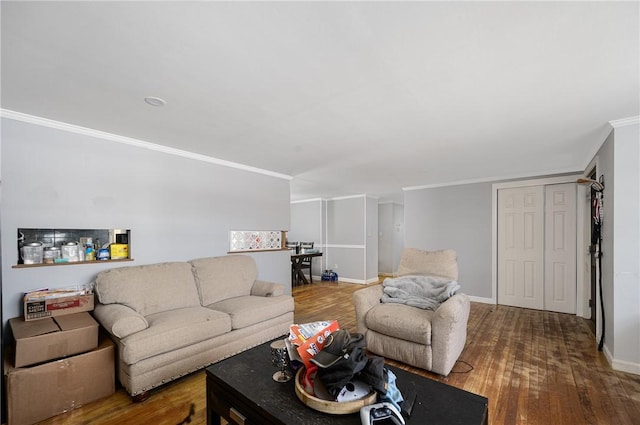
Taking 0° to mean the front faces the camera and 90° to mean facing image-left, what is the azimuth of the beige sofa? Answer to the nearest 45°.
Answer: approximately 315°

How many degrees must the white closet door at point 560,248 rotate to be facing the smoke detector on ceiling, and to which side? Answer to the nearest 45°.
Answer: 0° — it already faces it

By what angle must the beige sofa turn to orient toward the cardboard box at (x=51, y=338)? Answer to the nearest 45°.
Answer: approximately 135° to its right

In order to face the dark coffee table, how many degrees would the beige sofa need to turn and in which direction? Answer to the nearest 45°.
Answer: approximately 45° to its right

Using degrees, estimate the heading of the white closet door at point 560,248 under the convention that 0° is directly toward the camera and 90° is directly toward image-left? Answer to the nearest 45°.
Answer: approximately 45°

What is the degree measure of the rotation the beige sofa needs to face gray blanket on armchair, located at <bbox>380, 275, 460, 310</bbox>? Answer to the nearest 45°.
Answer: approximately 45° to its left

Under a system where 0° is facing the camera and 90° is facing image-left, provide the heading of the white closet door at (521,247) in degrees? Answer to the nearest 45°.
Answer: approximately 45°

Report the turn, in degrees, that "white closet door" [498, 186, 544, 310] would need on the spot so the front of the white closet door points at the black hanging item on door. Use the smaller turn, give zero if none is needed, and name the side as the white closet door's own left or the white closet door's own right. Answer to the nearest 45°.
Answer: approximately 90° to the white closet door's own left
